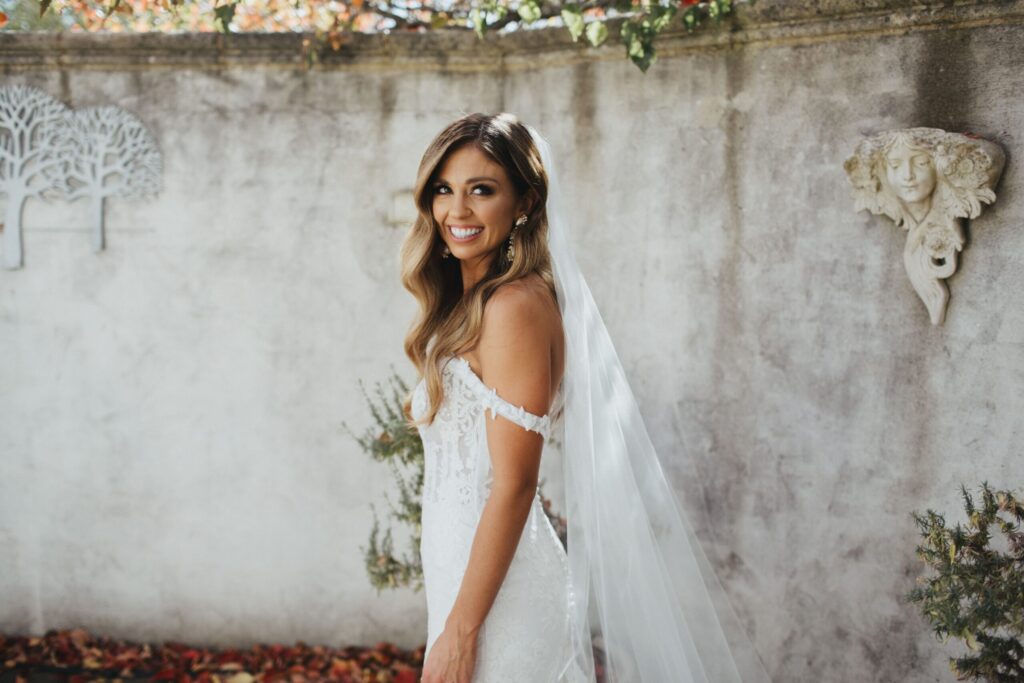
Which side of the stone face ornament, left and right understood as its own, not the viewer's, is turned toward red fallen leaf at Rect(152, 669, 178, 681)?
right

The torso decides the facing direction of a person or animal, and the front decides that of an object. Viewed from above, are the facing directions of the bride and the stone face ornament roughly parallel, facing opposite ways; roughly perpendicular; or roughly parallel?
roughly perpendicular

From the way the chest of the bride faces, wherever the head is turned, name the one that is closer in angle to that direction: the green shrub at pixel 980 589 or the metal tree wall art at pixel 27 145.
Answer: the metal tree wall art

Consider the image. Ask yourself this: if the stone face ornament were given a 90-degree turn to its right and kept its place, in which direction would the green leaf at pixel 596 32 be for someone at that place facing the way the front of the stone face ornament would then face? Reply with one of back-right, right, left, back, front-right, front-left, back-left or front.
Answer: front

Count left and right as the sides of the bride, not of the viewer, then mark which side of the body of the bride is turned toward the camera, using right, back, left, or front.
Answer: left

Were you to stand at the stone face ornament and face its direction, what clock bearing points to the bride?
The bride is roughly at 1 o'clock from the stone face ornament.

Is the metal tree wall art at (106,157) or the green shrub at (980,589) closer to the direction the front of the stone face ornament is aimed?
the green shrub

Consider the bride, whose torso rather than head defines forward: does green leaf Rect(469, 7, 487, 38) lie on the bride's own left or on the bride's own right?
on the bride's own right

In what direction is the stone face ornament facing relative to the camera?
toward the camera

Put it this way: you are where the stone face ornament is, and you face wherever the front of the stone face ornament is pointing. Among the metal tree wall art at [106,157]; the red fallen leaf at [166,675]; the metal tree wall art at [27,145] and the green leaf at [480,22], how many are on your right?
4

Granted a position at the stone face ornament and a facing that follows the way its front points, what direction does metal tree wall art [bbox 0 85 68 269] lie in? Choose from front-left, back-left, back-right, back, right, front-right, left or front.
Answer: right
